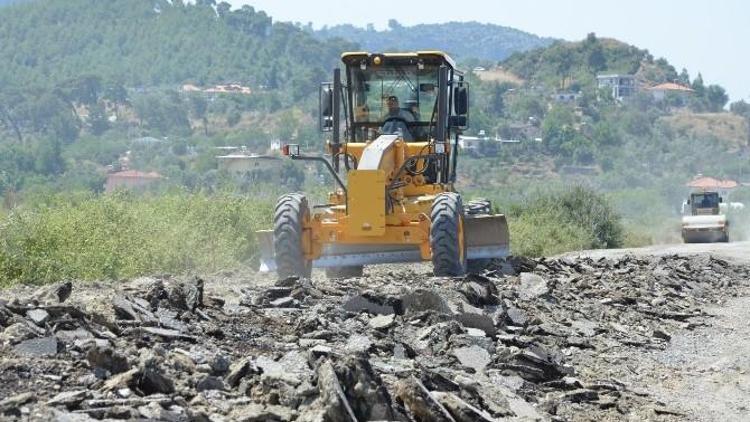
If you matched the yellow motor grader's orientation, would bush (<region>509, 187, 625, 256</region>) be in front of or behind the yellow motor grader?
behind

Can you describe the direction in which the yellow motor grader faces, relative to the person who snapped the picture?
facing the viewer

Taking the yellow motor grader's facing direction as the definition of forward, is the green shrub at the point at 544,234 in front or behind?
behind
